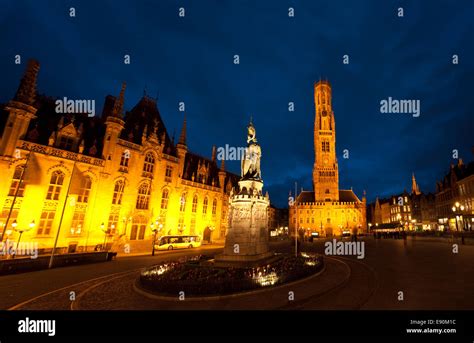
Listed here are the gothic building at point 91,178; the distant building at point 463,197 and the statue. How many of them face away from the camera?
0

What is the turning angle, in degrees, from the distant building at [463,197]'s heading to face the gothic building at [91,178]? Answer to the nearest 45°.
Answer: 0° — it already faces it

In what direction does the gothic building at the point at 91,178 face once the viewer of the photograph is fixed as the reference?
facing the viewer and to the right of the viewer

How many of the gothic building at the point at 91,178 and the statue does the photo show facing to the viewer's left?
0

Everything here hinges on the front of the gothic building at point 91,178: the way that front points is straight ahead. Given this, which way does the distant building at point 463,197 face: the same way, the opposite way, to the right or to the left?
the opposite way

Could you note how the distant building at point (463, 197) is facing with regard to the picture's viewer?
facing the viewer and to the left of the viewer

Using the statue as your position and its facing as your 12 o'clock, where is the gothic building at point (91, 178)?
The gothic building is roughly at 4 o'clock from the statue.

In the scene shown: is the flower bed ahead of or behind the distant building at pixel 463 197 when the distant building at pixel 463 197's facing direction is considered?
ahead

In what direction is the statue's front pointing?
toward the camera

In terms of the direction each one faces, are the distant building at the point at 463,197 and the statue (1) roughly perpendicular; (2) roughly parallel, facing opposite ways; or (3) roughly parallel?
roughly perpendicular

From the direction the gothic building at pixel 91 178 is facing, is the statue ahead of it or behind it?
ahead

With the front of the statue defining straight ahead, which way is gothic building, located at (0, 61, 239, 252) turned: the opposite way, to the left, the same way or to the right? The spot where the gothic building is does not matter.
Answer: to the left
